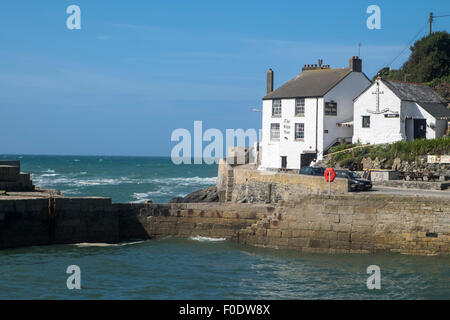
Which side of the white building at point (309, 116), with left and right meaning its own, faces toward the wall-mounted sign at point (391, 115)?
left

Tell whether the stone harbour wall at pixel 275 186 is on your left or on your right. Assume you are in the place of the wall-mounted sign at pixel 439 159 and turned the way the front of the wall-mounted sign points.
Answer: on your right

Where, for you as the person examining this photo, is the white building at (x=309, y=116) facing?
facing the viewer and to the left of the viewer

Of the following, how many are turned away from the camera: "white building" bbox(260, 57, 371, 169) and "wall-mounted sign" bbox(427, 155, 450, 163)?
0

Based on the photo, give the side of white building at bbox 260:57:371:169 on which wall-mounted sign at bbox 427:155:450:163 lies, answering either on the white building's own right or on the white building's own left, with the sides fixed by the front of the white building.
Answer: on the white building's own left

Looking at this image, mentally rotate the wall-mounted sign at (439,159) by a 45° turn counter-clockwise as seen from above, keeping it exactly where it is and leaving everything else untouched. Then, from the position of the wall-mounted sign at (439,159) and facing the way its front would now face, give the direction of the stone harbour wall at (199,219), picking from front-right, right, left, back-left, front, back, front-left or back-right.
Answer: right

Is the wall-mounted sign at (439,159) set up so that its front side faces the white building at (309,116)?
no

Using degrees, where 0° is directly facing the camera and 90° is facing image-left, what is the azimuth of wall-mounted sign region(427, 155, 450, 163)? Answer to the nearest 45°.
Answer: approximately 0°

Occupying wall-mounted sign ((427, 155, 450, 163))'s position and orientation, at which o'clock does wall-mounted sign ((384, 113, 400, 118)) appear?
wall-mounted sign ((384, 113, 400, 118)) is roughly at 5 o'clock from wall-mounted sign ((427, 155, 450, 163)).

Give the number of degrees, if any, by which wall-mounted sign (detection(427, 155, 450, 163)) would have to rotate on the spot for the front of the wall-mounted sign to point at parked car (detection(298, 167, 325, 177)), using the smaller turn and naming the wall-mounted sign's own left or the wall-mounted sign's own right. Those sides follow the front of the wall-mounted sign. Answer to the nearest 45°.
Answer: approximately 45° to the wall-mounted sign's own right

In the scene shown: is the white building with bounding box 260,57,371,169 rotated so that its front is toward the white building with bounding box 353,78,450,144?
no

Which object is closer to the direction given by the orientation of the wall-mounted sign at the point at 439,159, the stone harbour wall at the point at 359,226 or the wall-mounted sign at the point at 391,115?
the stone harbour wall
